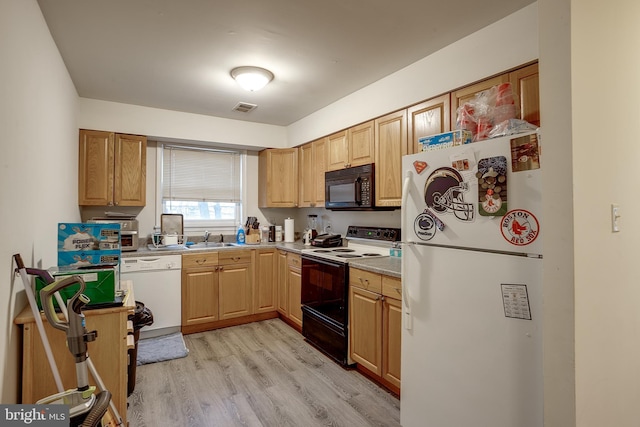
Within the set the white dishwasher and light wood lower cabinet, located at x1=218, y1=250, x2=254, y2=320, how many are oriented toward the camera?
2

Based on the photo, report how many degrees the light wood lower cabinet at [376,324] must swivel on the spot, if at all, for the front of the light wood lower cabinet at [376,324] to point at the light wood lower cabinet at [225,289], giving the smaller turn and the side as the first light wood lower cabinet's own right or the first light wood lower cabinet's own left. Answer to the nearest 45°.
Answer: approximately 90° to the first light wood lower cabinet's own right

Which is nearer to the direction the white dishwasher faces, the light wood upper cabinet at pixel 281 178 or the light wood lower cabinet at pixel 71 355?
the light wood lower cabinet

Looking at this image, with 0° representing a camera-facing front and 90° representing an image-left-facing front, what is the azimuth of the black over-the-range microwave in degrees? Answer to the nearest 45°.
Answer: approximately 45°

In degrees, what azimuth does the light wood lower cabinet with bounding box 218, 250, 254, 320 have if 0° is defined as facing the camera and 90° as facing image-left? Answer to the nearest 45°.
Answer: approximately 0°

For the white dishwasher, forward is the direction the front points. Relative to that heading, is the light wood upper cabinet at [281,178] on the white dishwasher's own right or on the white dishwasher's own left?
on the white dishwasher's own left
